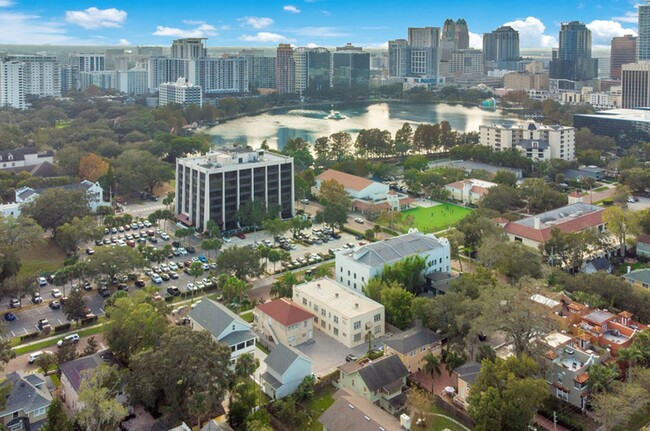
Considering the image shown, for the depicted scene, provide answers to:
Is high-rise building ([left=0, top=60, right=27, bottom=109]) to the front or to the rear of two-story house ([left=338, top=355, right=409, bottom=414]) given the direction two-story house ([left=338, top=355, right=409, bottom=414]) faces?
to the rear

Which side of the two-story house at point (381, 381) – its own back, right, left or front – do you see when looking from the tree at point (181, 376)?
right

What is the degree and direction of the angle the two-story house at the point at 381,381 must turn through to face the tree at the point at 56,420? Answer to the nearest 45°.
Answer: approximately 90° to its right

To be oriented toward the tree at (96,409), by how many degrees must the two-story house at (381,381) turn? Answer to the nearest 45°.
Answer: approximately 90° to its right

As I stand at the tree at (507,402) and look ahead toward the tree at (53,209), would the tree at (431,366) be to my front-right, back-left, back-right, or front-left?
front-right

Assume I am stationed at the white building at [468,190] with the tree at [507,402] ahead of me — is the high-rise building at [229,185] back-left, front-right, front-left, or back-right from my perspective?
front-right
